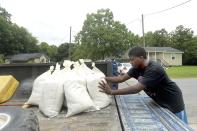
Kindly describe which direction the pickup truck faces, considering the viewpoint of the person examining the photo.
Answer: facing to the left of the viewer
